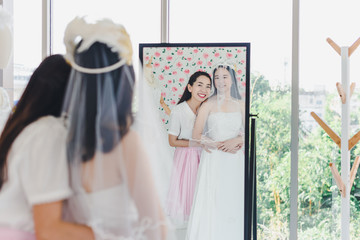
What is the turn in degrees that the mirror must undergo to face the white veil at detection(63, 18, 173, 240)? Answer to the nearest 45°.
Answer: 0° — it already faces it

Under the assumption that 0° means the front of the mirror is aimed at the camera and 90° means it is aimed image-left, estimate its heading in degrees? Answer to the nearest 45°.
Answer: approximately 0°

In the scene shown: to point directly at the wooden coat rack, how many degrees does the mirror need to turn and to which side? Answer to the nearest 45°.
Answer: approximately 90° to its left

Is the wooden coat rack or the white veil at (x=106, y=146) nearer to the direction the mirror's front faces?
the white veil
